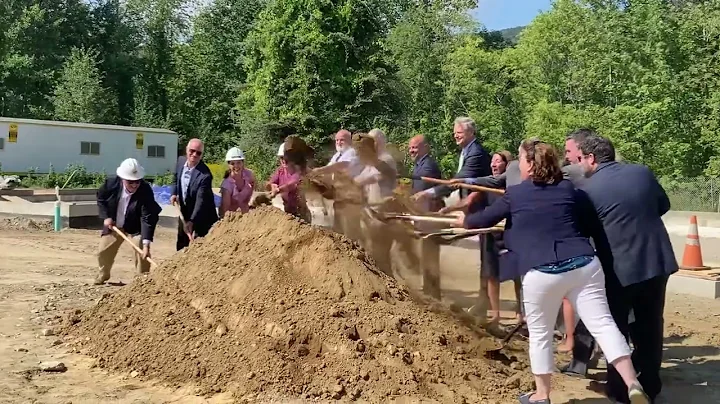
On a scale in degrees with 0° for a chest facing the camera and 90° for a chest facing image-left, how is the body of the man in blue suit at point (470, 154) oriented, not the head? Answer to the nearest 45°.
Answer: approximately 45°

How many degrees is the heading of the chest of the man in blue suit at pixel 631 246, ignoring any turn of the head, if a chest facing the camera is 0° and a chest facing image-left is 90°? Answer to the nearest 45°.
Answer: approximately 135°

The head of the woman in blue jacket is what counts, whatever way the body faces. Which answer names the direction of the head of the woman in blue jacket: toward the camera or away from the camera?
away from the camera

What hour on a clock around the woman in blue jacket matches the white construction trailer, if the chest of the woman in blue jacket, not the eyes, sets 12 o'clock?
The white construction trailer is roughly at 12 o'clock from the woman in blue jacket.

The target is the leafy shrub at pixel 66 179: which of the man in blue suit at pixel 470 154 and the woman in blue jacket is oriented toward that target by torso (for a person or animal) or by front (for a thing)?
the woman in blue jacket

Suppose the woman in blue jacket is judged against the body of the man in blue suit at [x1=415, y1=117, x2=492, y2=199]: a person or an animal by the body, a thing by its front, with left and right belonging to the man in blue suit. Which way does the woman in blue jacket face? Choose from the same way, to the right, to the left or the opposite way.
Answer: to the right

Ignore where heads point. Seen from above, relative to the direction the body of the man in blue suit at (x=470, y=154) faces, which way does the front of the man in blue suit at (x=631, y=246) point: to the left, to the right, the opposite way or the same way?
to the right

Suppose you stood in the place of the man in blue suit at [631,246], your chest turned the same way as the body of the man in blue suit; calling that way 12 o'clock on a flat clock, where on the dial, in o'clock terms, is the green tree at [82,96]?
The green tree is roughly at 12 o'clock from the man in blue suit.

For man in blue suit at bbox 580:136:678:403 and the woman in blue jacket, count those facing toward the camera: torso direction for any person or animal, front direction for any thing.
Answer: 0

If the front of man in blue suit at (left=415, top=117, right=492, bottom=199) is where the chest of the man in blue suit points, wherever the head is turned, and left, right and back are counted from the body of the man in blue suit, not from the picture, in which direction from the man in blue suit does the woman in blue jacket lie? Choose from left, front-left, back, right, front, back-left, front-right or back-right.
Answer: front-left

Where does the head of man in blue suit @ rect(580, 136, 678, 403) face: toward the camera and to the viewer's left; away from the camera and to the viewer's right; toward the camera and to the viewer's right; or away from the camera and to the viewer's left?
away from the camera and to the viewer's left

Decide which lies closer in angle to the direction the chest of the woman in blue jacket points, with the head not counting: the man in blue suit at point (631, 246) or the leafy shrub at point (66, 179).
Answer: the leafy shrub

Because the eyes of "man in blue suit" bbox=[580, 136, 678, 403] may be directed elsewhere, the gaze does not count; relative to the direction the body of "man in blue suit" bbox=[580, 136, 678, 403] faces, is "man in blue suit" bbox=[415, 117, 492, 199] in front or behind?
in front

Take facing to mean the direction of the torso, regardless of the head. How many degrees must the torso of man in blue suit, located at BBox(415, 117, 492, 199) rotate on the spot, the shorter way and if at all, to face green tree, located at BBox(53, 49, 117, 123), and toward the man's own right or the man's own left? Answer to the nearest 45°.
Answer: approximately 90° to the man's own right
